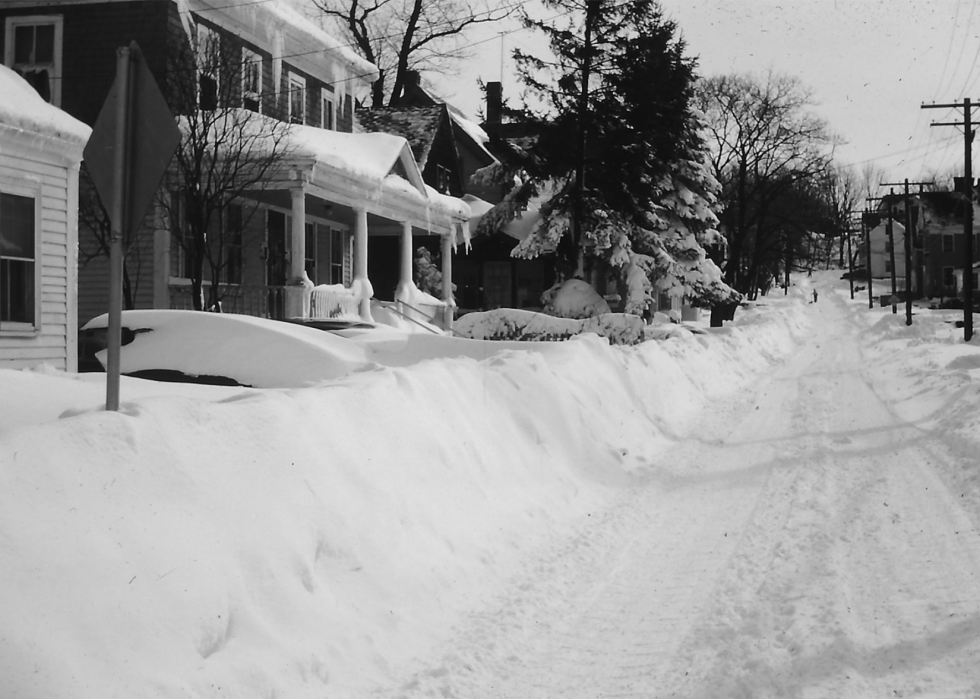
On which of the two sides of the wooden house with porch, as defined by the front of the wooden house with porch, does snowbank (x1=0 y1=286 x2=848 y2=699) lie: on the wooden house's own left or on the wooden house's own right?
on the wooden house's own right

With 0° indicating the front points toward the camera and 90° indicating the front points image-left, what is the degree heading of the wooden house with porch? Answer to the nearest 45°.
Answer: approximately 315°

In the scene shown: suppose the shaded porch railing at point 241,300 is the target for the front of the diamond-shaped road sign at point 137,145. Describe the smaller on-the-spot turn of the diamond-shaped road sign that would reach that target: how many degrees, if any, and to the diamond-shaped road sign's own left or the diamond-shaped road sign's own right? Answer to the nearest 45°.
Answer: approximately 45° to the diamond-shaped road sign's own left

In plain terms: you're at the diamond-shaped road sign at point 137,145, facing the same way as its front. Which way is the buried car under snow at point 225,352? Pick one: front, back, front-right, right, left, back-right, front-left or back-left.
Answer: front-left

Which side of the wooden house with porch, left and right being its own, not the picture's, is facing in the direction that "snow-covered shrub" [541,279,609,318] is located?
left

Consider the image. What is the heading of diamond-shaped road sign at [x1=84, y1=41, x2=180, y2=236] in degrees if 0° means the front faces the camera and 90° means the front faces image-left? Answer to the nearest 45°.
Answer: approximately 225°

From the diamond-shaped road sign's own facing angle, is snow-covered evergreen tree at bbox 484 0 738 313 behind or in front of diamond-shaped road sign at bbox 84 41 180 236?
in front

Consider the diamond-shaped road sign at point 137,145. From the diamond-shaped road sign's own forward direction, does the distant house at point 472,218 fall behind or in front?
in front

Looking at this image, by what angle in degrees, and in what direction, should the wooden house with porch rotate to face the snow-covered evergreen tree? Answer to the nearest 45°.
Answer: approximately 90° to its left

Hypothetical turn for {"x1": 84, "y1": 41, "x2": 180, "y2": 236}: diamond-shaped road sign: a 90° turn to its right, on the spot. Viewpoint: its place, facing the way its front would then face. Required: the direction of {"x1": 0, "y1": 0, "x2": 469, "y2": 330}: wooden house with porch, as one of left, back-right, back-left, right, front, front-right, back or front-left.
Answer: back-left
